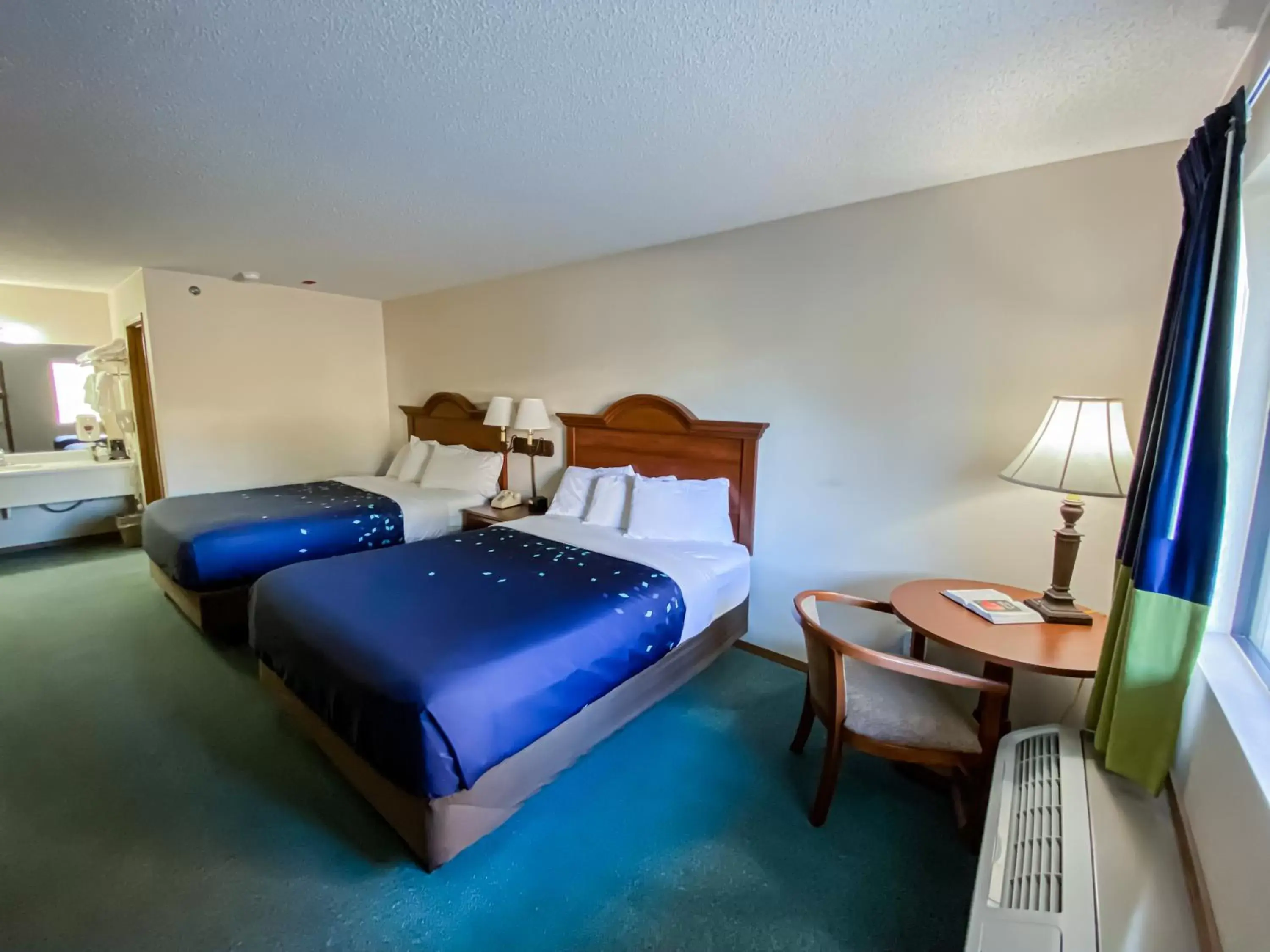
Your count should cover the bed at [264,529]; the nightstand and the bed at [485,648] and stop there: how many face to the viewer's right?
0

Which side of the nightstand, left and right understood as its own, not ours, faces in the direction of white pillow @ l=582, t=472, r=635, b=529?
left

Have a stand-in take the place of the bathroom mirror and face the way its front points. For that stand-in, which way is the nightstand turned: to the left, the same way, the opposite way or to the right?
to the right

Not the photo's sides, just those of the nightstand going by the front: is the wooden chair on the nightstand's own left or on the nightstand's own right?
on the nightstand's own left

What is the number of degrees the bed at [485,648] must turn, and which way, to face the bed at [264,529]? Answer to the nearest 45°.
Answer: approximately 90° to its right

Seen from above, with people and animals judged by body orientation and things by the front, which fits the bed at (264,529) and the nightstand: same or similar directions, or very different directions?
same or similar directions

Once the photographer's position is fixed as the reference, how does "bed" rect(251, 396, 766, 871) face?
facing the viewer and to the left of the viewer

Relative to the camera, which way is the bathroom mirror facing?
toward the camera

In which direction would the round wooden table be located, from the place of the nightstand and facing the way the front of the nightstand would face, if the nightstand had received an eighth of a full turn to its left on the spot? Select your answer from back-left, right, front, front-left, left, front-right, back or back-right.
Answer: front-left

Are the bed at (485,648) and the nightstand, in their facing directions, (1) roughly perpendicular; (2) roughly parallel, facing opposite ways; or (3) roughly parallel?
roughly parallel

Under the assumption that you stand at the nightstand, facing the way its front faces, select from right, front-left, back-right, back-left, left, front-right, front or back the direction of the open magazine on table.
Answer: left

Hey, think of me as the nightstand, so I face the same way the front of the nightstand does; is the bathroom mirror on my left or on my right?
on my right

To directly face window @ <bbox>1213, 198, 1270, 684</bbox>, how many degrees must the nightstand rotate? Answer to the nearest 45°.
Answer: approximately 90° to its left

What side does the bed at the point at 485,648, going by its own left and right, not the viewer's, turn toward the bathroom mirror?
right

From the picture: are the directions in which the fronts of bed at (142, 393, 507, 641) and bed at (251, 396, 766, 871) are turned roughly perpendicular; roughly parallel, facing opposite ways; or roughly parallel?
roughly parallel

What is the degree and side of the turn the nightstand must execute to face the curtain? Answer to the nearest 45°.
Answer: approximately 90° to its left

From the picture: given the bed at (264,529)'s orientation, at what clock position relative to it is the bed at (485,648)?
the bed at (485,648) is roughly at 10 o'clock from the bed at (264,529).

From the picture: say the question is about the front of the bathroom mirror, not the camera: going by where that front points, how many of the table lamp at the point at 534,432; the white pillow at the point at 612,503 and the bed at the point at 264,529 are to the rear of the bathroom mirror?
0

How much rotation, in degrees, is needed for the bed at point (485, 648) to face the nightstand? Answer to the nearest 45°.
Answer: approximately 135° to its right
